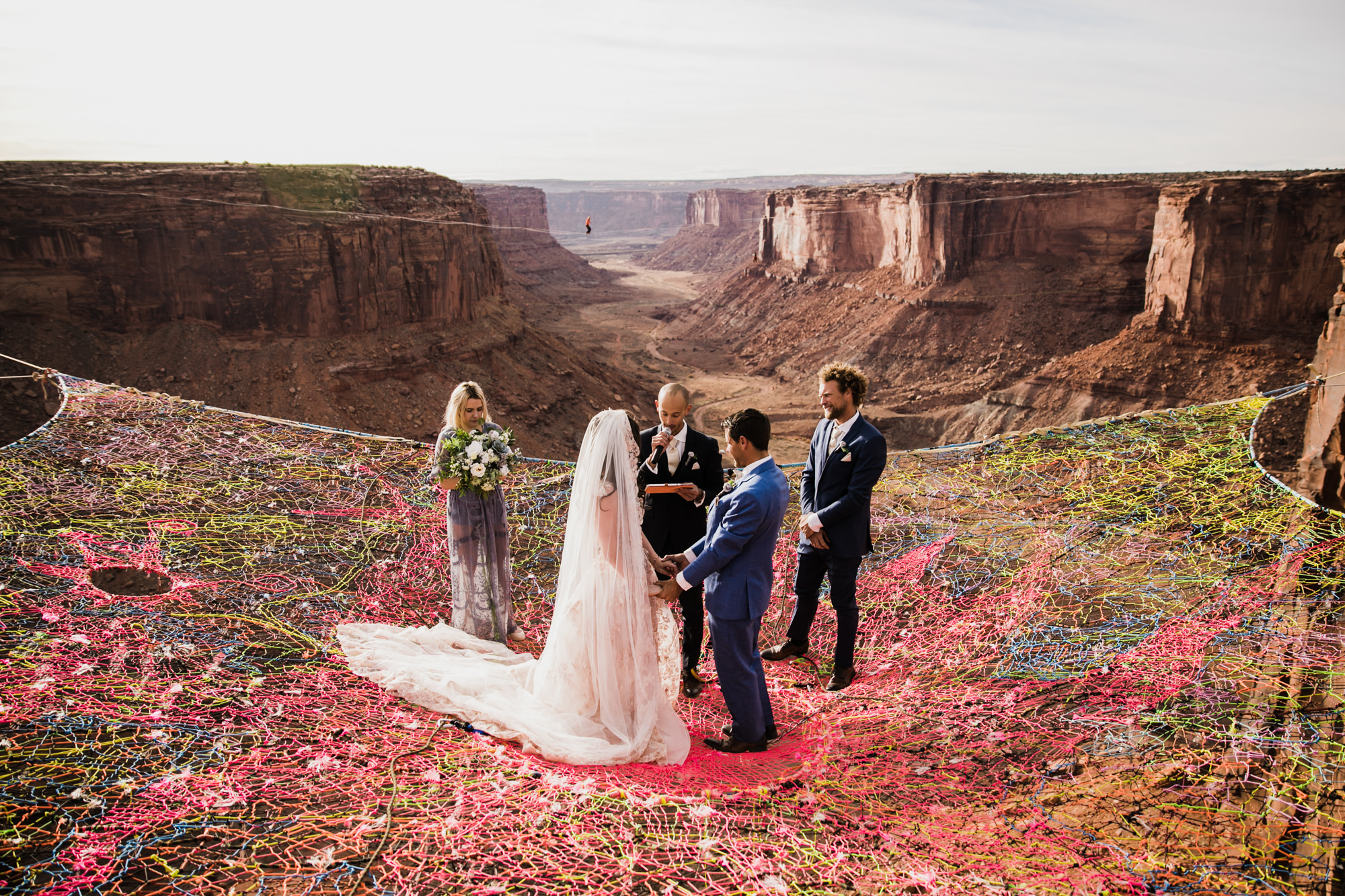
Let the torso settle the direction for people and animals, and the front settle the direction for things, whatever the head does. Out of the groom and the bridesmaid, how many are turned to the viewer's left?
1

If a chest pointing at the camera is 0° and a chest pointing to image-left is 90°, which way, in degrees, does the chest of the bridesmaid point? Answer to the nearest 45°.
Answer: approximately 315°

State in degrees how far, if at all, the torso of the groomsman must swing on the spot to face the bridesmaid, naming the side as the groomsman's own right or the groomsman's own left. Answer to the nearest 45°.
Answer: approximately 45° to the groomsman's own right

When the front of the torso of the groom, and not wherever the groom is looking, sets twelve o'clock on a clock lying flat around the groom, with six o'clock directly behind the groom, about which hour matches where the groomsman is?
The groomsman is roughly at 4 o'clock from the groom.

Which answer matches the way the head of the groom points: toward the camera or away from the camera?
away from the camera

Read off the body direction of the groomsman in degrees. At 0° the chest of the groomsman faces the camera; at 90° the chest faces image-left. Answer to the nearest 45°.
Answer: approximately 45°

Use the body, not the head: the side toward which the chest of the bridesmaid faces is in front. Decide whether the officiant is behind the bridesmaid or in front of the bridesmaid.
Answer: in front

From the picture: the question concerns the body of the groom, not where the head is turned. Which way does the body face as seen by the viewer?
to the viewer's left

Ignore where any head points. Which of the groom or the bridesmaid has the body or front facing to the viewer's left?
the groom
